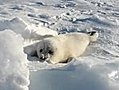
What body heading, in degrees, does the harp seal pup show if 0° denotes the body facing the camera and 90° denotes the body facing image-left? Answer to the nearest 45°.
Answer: approximately 45°
